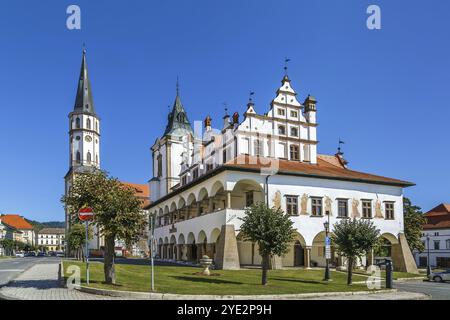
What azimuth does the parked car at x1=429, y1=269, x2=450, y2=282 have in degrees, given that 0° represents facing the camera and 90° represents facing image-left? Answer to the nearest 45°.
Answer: approximately 90°

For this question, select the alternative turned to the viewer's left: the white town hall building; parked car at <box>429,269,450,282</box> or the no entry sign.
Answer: the parked car

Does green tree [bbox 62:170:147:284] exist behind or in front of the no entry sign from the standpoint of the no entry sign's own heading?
behind

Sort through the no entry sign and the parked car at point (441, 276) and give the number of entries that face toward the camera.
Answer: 1

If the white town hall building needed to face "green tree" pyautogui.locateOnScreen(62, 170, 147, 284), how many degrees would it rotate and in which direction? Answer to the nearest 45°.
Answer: approximately 45° to its right

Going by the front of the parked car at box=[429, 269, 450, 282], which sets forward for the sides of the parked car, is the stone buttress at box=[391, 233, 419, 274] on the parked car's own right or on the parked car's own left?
on the parked car's own right
